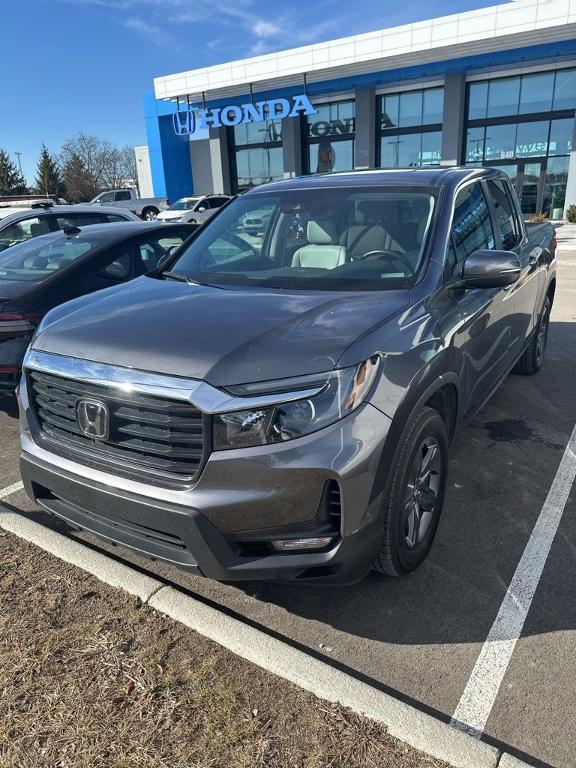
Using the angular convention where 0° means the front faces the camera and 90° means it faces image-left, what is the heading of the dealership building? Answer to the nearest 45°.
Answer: approximately 45°

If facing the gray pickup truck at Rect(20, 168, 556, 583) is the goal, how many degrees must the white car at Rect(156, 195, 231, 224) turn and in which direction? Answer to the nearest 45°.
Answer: approximately 45° to its left

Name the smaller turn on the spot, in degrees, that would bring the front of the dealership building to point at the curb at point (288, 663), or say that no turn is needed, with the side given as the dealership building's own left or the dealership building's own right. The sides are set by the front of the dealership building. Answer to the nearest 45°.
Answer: approximately 45° to the dealership building's own left

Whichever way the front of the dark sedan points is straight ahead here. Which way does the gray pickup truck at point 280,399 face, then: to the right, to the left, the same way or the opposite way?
the opposite way

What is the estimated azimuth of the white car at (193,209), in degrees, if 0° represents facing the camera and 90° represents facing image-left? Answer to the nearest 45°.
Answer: approximately 45°

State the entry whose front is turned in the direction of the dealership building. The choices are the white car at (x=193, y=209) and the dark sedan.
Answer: the dark sedan

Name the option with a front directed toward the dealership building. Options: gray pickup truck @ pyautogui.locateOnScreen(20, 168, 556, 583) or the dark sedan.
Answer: the dark sedan

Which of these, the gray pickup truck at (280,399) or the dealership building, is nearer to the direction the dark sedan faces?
the dealership building

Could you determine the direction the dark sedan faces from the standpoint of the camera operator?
facing away from the viewer and to the right of the viewer

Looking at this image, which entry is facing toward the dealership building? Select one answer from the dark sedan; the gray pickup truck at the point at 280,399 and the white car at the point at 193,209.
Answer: the dark sedan
